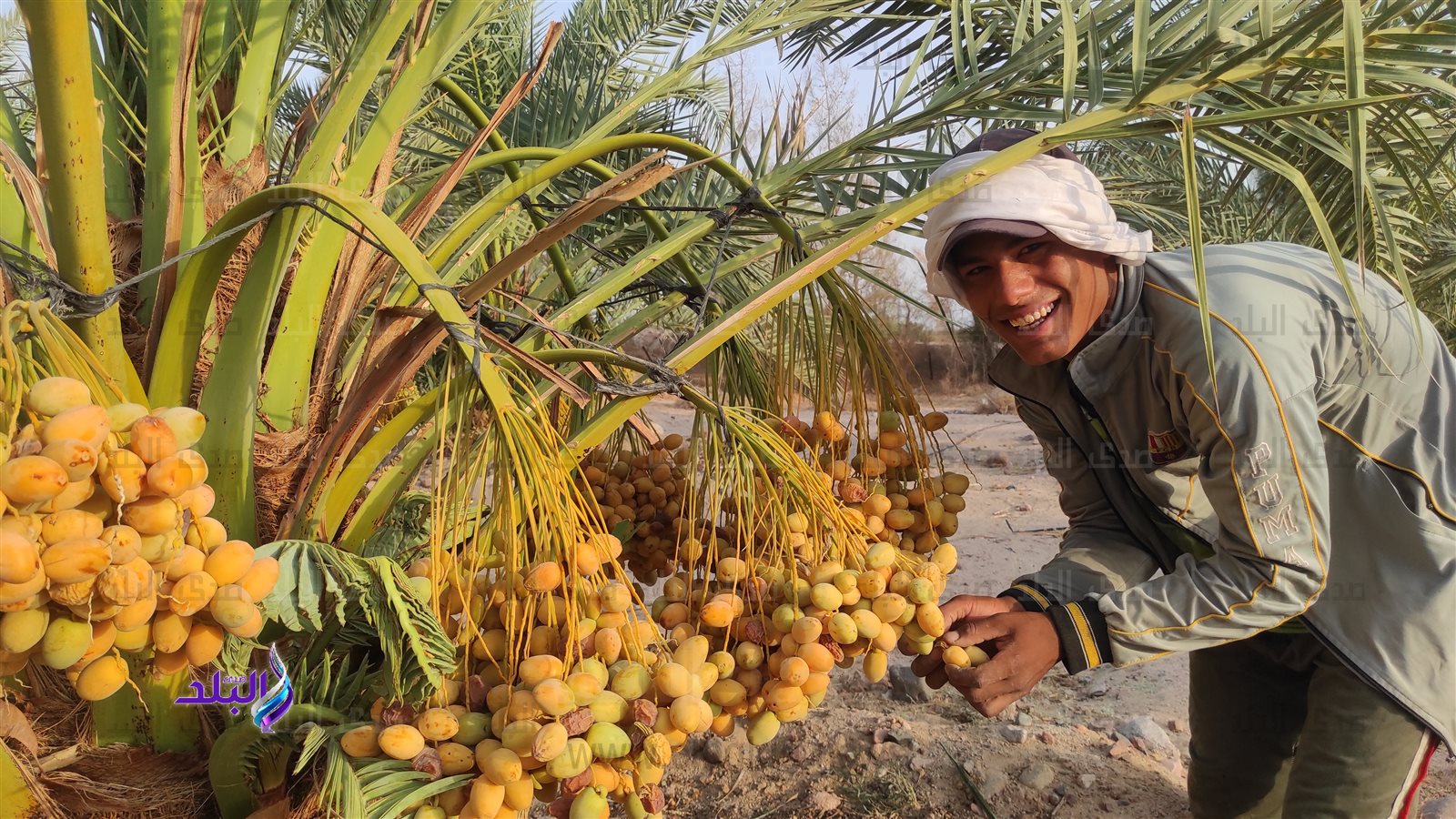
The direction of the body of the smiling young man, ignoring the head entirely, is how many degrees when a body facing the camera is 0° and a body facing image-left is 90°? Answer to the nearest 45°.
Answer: approximately 45°

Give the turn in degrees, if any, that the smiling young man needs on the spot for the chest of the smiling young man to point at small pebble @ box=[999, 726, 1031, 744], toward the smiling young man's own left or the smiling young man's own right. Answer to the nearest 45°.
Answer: approximately 90° to the smiling young man's own right
